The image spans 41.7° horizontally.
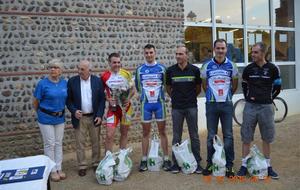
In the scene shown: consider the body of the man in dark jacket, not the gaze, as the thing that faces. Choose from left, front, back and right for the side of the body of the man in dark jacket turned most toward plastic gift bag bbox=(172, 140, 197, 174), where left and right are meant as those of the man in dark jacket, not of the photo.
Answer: left

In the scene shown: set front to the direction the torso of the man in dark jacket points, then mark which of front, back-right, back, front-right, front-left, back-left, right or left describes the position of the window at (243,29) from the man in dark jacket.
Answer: back-left

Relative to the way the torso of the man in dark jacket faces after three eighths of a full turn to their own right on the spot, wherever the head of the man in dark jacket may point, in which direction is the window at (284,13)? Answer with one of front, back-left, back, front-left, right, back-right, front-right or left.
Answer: right

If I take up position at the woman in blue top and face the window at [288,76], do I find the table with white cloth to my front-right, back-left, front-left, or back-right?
back-right

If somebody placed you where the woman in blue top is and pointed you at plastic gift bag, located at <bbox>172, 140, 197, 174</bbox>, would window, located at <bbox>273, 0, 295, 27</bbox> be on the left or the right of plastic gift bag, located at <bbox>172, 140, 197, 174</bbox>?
left

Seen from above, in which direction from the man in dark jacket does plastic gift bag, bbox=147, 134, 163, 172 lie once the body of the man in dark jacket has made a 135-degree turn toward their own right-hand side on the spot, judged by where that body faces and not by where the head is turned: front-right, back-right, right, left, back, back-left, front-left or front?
back-right

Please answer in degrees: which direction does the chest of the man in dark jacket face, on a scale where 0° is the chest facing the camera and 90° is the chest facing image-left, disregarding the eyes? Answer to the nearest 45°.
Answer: approximately 0°

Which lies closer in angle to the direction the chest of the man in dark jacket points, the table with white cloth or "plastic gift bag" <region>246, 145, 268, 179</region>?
the table with white cloth

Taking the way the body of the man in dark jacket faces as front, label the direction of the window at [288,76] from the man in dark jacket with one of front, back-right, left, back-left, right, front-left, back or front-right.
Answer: back-left
